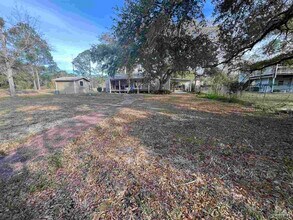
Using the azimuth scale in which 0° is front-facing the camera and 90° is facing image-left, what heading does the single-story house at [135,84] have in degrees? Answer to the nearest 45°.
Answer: approximately 0°

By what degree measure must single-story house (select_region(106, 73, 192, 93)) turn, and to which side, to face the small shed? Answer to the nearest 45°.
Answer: approximately 90° to its right

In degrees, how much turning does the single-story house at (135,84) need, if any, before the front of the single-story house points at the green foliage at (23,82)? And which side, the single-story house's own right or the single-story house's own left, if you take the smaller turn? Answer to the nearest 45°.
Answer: approximately 90° to the single-story house's own right

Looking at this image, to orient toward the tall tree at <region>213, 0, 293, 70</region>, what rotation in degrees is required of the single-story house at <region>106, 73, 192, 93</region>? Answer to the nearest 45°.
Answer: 0° — it already faces it
